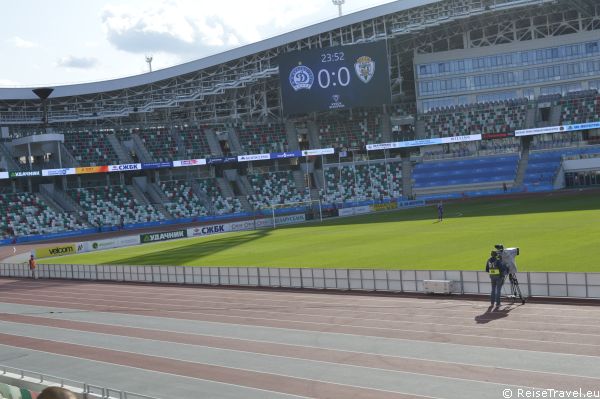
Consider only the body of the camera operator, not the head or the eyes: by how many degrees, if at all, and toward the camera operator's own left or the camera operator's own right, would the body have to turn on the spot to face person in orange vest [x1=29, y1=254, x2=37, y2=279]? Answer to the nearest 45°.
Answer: approximately 90° to the camera operator's own left

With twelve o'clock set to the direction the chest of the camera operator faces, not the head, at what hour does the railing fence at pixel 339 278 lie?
The railing fence is roughly at 9 o'clock from the camera operator.

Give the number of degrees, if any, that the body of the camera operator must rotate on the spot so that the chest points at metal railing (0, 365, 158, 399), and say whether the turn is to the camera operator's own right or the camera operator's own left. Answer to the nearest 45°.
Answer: approximately 180°

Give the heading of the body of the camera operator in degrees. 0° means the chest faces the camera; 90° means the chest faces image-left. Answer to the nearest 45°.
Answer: approximately 225°
